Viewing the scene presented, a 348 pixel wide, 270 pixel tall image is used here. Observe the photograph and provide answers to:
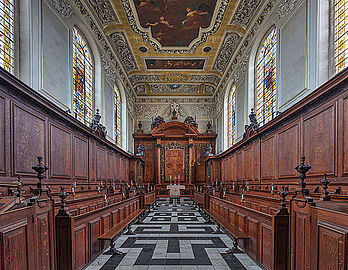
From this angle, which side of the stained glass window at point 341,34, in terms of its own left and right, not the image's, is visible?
left

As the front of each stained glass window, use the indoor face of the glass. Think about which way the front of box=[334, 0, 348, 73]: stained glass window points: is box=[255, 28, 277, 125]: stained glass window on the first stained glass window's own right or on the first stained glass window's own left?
on the first stained glass window's own right

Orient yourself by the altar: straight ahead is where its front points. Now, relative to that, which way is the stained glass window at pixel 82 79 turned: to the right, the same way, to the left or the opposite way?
to the left

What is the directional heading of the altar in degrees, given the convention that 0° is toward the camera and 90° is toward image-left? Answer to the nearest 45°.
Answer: approximately 0°

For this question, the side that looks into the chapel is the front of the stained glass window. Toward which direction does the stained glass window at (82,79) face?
to the viewer's right

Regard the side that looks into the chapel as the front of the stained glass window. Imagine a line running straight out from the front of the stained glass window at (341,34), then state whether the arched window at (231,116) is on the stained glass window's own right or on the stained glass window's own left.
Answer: on the stained glass window's own right

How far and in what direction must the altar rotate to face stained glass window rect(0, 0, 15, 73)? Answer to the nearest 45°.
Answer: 0° — it already faces it
